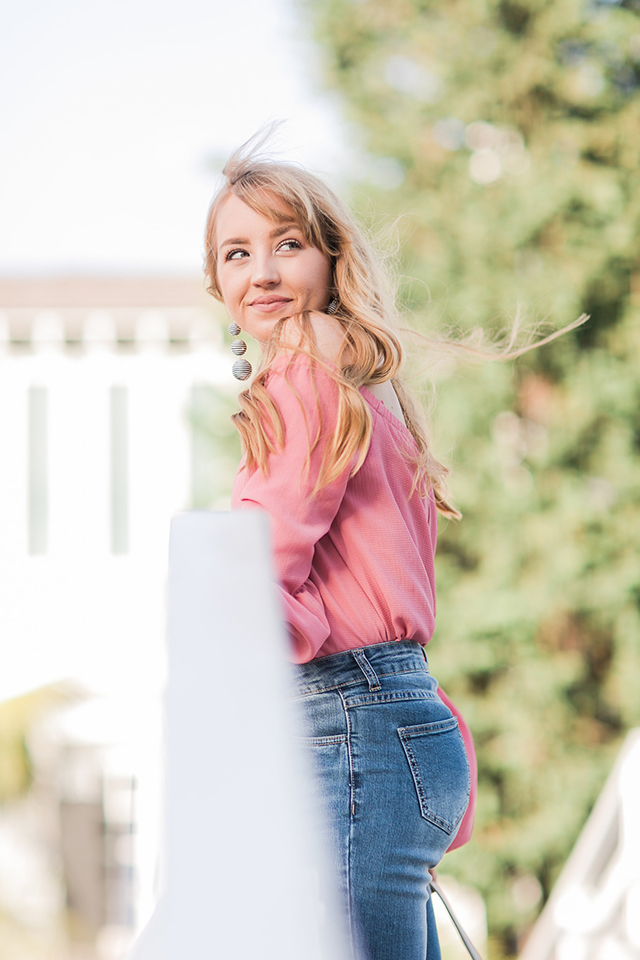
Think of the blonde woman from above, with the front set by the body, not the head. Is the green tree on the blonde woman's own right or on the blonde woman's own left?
on the blonde woman's own right
